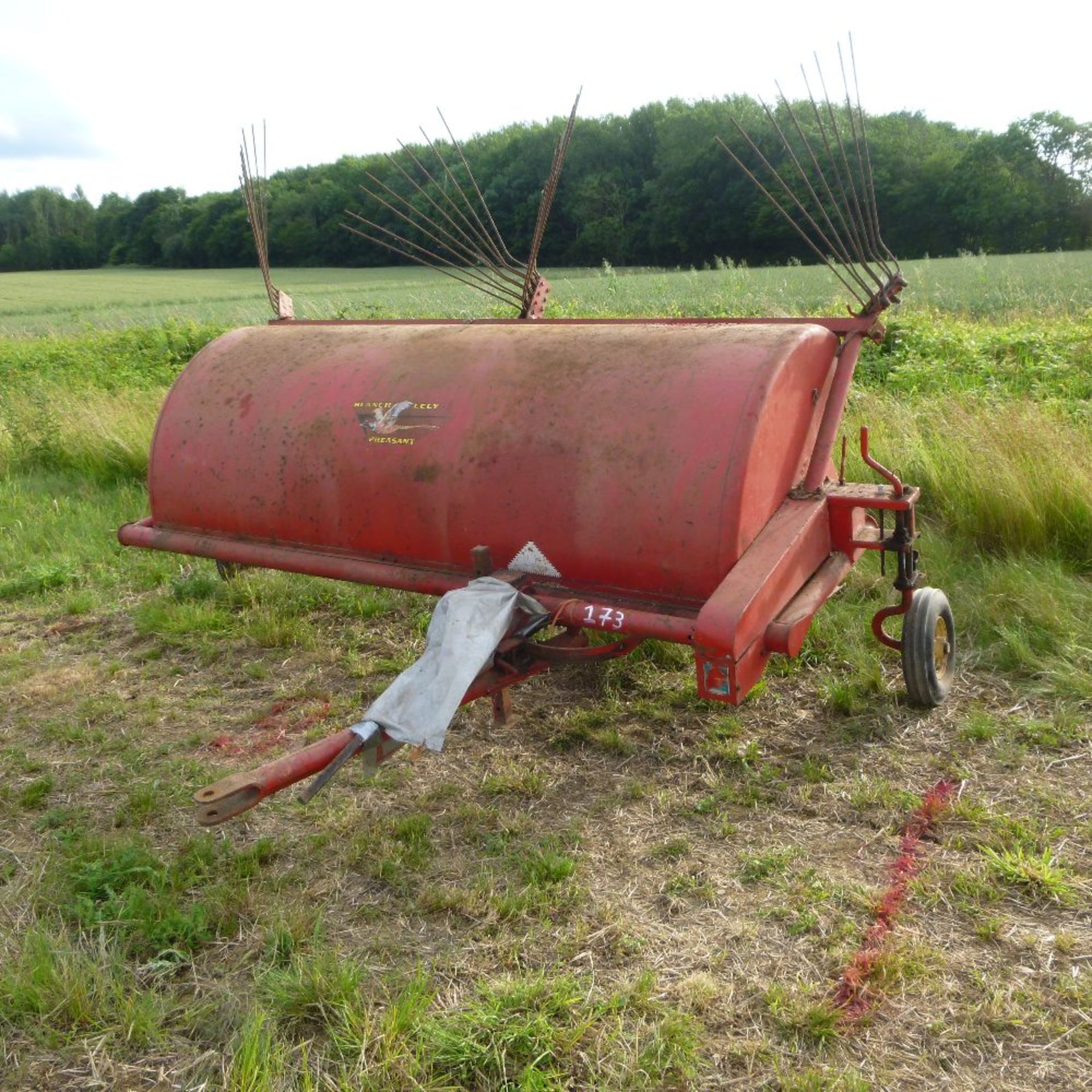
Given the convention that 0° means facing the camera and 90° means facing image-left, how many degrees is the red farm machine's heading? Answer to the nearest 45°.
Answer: approximately 45°
